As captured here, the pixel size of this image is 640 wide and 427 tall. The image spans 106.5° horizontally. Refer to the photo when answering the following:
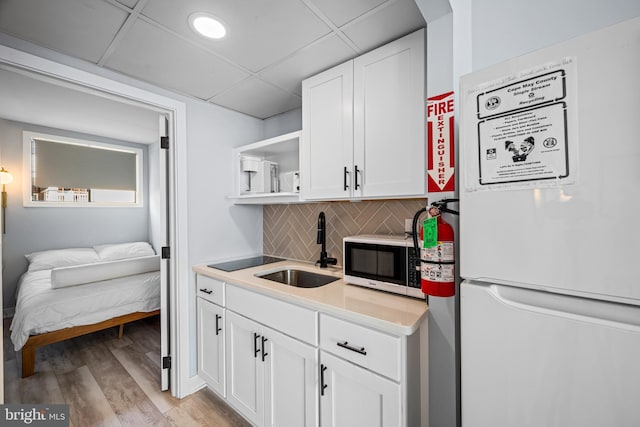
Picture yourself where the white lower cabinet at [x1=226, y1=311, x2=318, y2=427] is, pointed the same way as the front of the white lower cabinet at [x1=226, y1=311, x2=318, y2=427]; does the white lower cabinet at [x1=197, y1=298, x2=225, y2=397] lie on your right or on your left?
on your right

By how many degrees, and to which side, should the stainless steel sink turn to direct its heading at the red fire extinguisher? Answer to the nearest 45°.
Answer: approximately 90° to its left

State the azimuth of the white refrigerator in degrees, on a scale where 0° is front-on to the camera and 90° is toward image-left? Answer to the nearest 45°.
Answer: approximately 45°

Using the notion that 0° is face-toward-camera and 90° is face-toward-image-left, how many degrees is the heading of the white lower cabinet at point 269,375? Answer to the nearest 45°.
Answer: approximately 45°
